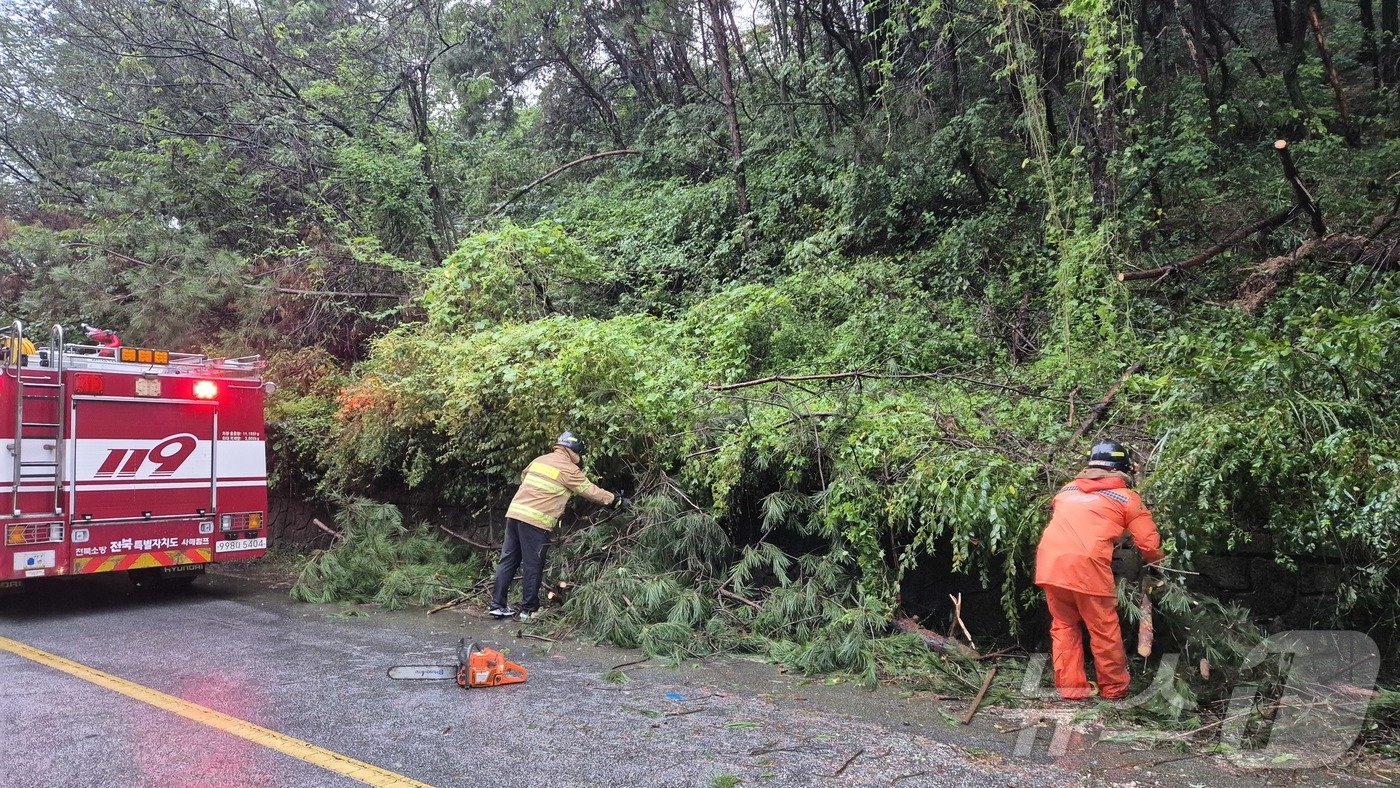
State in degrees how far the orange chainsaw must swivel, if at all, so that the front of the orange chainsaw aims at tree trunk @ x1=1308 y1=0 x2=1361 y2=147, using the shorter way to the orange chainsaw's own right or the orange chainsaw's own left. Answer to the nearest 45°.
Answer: approximately 180°

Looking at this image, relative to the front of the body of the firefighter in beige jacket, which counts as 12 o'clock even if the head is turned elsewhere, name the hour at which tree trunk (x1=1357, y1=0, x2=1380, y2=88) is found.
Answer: The tree trunk is roughly at 1 o'clock from the firefighter in beige jacket.

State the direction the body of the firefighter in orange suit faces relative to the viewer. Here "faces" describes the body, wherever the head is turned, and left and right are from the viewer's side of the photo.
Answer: facing away from the viewer and to the right of the viewer

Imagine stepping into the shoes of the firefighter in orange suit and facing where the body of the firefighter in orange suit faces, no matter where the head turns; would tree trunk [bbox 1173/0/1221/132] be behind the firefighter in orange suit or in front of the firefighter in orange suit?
in front

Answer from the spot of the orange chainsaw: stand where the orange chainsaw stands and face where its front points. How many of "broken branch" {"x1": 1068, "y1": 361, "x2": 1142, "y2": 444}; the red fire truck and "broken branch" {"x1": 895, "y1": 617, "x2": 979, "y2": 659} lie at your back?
2

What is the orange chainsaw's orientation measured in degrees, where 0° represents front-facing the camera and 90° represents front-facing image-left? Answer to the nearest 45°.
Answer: approximately 90°

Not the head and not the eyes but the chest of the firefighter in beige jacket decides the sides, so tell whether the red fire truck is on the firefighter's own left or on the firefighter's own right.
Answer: on the firefighter's own left

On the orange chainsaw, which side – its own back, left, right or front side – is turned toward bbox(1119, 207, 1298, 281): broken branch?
back

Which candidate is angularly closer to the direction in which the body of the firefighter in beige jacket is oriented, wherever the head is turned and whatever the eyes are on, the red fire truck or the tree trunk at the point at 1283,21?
the tree trunk

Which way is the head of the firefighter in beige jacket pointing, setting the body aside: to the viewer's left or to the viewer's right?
to the viewer's right

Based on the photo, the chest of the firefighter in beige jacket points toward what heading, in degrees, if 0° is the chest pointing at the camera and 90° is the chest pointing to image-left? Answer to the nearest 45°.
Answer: approximately 225°

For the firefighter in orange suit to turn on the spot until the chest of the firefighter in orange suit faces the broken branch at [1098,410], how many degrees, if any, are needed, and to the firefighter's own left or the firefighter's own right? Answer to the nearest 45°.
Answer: approximately 45° to the firefighter's own left

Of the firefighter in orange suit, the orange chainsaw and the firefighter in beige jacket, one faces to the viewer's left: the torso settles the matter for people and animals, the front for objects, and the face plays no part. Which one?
the orange chainsaw
